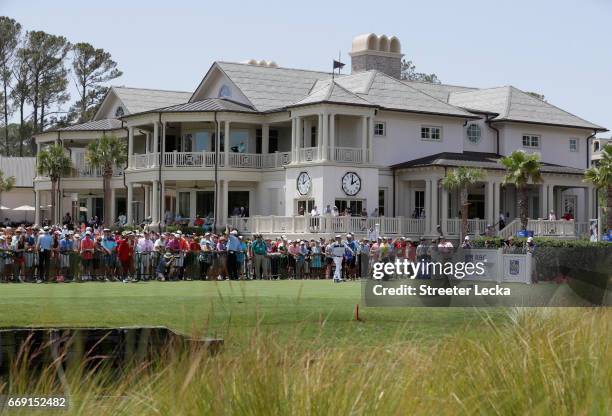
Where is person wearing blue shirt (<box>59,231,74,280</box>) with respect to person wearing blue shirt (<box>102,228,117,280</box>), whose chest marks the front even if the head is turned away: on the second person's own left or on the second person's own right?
on the second person's own right

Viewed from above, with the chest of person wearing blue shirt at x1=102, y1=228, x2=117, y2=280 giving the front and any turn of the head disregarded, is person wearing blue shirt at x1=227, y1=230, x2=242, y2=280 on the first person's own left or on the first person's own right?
on the first person's own left

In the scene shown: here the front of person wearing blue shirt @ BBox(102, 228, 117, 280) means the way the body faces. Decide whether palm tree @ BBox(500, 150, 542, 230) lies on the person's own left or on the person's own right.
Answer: on the person's own left

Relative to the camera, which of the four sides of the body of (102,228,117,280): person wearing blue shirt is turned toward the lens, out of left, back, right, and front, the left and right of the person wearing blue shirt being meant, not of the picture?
front

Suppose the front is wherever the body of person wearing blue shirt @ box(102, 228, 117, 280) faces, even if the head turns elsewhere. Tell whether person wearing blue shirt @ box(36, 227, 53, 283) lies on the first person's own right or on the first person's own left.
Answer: on the first person's own right

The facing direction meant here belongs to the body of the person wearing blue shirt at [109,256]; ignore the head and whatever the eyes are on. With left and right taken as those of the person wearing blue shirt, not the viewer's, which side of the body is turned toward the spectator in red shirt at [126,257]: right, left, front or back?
left

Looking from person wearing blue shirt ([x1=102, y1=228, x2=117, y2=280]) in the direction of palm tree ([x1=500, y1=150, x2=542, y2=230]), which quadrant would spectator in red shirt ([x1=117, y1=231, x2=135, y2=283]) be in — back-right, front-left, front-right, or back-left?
front-right
